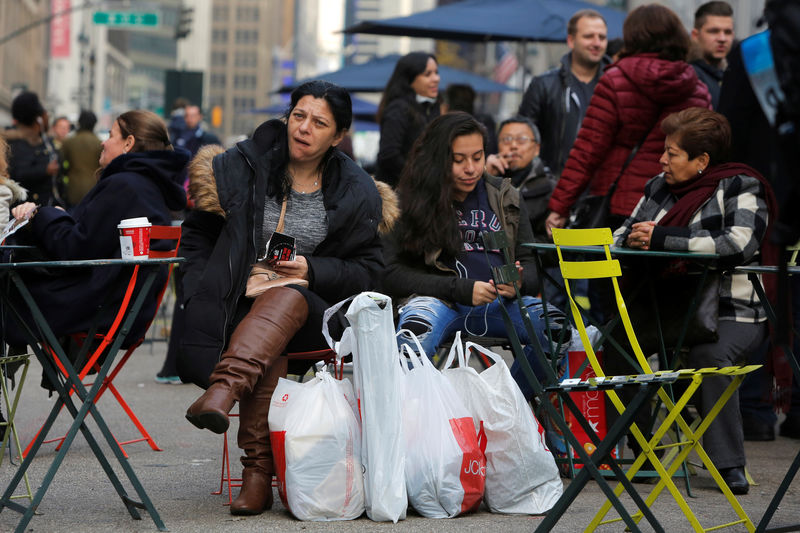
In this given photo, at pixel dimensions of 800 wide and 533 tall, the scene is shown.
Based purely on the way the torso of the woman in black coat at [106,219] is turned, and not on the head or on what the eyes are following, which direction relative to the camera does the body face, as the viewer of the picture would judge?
to the viewer's left

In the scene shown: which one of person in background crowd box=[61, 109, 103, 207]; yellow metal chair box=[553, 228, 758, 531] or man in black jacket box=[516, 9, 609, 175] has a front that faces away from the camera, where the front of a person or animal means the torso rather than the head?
the person in background crowd

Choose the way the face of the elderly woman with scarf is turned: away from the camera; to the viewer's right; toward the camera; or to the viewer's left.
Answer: to the viewer's left

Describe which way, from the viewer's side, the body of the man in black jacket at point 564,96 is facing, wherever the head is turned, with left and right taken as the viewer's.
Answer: facing the viewer and to the right of the viewer

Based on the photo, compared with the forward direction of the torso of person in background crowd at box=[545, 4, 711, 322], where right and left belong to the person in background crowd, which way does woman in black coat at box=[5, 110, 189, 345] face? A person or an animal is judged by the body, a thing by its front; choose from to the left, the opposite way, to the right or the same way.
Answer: to the left

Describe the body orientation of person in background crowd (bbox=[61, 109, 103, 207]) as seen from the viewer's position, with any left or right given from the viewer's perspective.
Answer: facing away from the viewer

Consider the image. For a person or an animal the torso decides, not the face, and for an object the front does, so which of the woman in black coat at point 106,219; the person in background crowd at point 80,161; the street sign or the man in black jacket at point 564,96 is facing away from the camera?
the person in background crowd

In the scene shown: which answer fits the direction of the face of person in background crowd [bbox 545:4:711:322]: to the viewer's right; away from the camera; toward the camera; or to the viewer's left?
away from the camera

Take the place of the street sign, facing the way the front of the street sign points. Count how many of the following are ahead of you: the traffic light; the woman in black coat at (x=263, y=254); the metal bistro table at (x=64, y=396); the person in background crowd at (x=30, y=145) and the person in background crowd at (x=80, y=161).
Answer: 4

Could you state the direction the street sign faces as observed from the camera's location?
facing the viewer

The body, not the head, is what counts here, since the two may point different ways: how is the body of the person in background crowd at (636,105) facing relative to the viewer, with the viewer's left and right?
facing away from the viewer and to the left of the viewer
